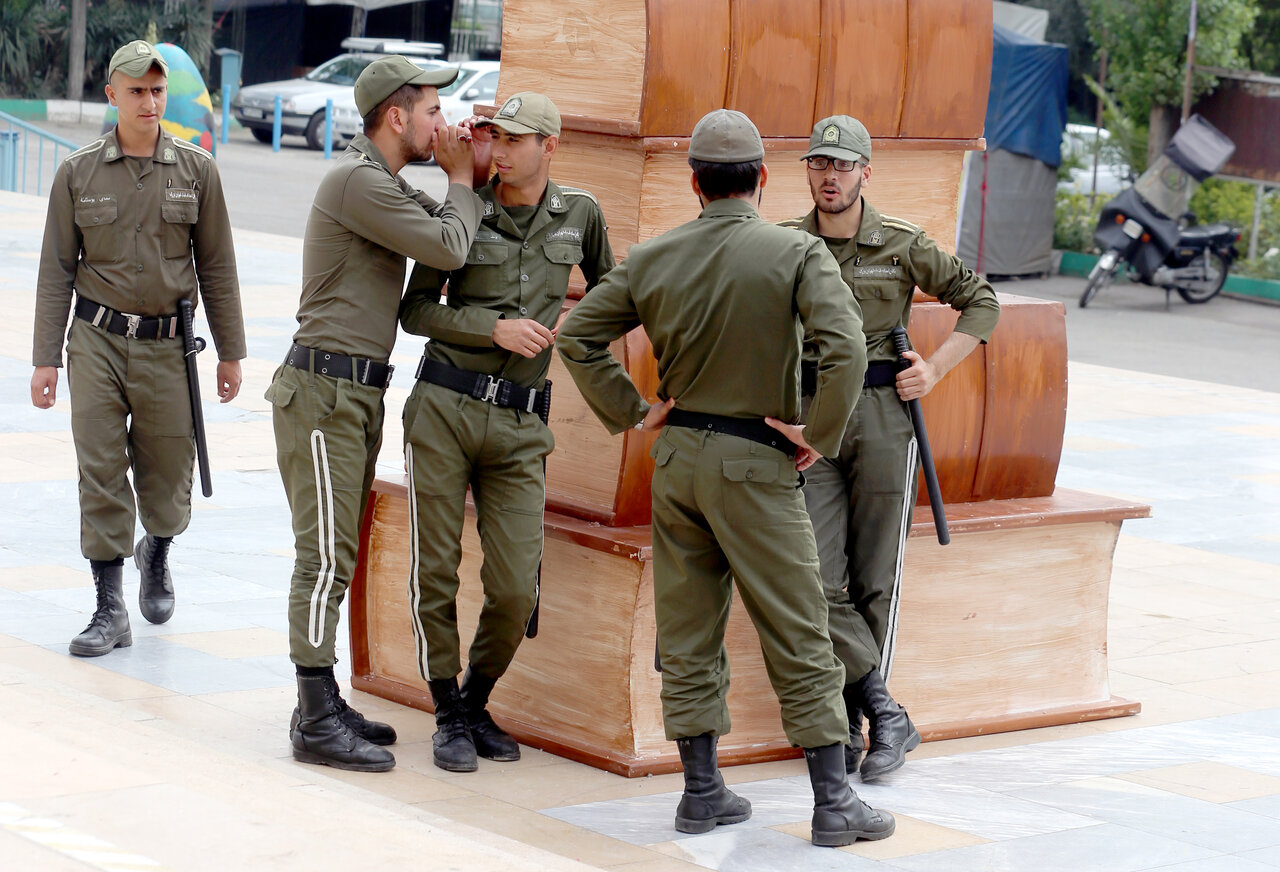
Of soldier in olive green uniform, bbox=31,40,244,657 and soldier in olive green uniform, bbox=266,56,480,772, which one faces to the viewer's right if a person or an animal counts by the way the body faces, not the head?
soldier in olive green uniform, bbox=266,56,480,772

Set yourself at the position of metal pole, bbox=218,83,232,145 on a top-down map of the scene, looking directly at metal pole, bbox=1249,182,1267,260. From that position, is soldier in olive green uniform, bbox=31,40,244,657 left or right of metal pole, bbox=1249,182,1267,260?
right

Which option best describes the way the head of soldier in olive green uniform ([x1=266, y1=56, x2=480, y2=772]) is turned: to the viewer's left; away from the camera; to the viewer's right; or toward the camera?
to the viewer's right

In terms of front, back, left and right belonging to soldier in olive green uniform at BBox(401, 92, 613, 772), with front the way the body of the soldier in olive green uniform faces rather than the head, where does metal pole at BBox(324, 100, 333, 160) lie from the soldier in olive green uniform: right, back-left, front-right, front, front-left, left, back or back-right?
back

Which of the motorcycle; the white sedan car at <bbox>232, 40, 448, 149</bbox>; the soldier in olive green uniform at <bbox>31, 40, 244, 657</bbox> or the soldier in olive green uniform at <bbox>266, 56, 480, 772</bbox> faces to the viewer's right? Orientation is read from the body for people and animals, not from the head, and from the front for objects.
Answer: the soldier in olive green uniform at <bbox>266, 56, 480, 772</bbox>

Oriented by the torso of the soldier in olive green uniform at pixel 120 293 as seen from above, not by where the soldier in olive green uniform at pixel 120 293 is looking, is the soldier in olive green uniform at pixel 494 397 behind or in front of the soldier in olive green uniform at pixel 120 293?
in front

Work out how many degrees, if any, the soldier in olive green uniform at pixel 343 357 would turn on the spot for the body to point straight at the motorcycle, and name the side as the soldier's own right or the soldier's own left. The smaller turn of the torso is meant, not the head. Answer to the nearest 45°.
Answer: approximately 45° to the soldier's own left

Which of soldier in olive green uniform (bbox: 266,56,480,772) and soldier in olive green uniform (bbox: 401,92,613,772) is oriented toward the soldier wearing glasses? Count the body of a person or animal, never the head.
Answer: soldier in olive green uniform (bbox: 266,56,480,772)

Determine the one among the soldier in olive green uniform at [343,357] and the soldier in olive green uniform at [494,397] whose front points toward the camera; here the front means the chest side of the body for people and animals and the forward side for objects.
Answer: the soldier in olive green uniform at [494,397]

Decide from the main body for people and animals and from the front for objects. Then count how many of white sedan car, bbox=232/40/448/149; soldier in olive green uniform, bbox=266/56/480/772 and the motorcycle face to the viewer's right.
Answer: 1

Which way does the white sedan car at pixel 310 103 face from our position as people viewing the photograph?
facing the viewer and to the left of the viewer

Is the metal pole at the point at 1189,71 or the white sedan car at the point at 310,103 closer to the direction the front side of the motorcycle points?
the white sedan car

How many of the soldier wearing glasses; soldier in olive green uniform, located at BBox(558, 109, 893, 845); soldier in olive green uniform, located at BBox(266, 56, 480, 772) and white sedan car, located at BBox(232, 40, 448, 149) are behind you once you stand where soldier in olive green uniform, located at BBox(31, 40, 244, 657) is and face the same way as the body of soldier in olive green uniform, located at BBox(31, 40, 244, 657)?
1

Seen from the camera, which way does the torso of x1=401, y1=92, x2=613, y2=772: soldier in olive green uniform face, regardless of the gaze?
toward the camera

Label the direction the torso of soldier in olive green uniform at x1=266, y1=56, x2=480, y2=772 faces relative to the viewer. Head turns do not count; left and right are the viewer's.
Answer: facing to the right of the viewer

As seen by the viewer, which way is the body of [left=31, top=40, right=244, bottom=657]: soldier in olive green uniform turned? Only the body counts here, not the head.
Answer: toward the camera
